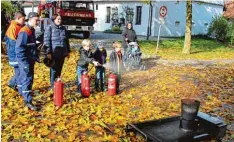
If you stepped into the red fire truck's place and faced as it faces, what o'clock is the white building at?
The white building is roughly at 9 o'clock from the red fire truck.

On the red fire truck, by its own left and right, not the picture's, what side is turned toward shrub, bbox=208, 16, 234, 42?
left

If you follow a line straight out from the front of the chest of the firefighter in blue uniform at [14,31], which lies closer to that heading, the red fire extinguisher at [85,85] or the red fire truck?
the red fire extinguisher

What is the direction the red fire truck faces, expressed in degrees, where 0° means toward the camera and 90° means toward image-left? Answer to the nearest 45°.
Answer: approximately 315°

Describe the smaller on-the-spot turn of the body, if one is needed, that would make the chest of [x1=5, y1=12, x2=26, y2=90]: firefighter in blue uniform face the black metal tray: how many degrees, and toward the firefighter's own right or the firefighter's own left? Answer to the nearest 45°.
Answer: approximately 45° to the firefighter's own right

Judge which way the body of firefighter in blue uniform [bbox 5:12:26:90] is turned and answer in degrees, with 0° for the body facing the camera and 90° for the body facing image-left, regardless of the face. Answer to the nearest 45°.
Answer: approximately 270°
